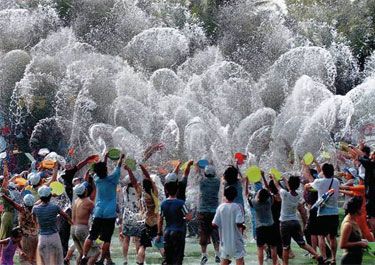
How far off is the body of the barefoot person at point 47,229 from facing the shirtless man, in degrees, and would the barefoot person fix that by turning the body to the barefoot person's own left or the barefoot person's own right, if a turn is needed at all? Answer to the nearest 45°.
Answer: approximately 45° to the barefoot person's own right

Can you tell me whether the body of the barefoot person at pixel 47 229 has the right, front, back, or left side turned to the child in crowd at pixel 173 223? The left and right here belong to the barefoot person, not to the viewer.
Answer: right

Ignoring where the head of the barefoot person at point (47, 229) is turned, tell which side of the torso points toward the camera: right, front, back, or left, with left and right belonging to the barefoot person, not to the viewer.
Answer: back

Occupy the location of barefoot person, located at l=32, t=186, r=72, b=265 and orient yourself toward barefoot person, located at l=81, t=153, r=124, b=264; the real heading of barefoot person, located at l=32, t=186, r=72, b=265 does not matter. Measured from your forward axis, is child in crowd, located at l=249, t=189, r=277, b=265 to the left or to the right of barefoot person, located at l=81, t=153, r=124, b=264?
right

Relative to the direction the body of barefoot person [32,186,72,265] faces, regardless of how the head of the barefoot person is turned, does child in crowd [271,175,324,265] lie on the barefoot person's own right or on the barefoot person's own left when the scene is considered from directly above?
on the barefoot person's own right

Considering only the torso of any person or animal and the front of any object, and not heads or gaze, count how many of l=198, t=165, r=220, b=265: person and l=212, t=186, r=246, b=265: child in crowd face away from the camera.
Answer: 2

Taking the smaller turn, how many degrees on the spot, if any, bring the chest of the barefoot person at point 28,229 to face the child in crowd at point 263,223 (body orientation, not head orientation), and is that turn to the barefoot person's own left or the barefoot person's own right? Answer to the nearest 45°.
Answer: approximately 135° to the barefoot person's own right

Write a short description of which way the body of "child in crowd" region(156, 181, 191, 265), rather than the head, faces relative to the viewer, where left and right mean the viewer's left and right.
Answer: facing away from the viewer

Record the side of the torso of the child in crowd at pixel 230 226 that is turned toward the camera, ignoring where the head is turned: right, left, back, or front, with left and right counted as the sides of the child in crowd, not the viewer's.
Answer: back
